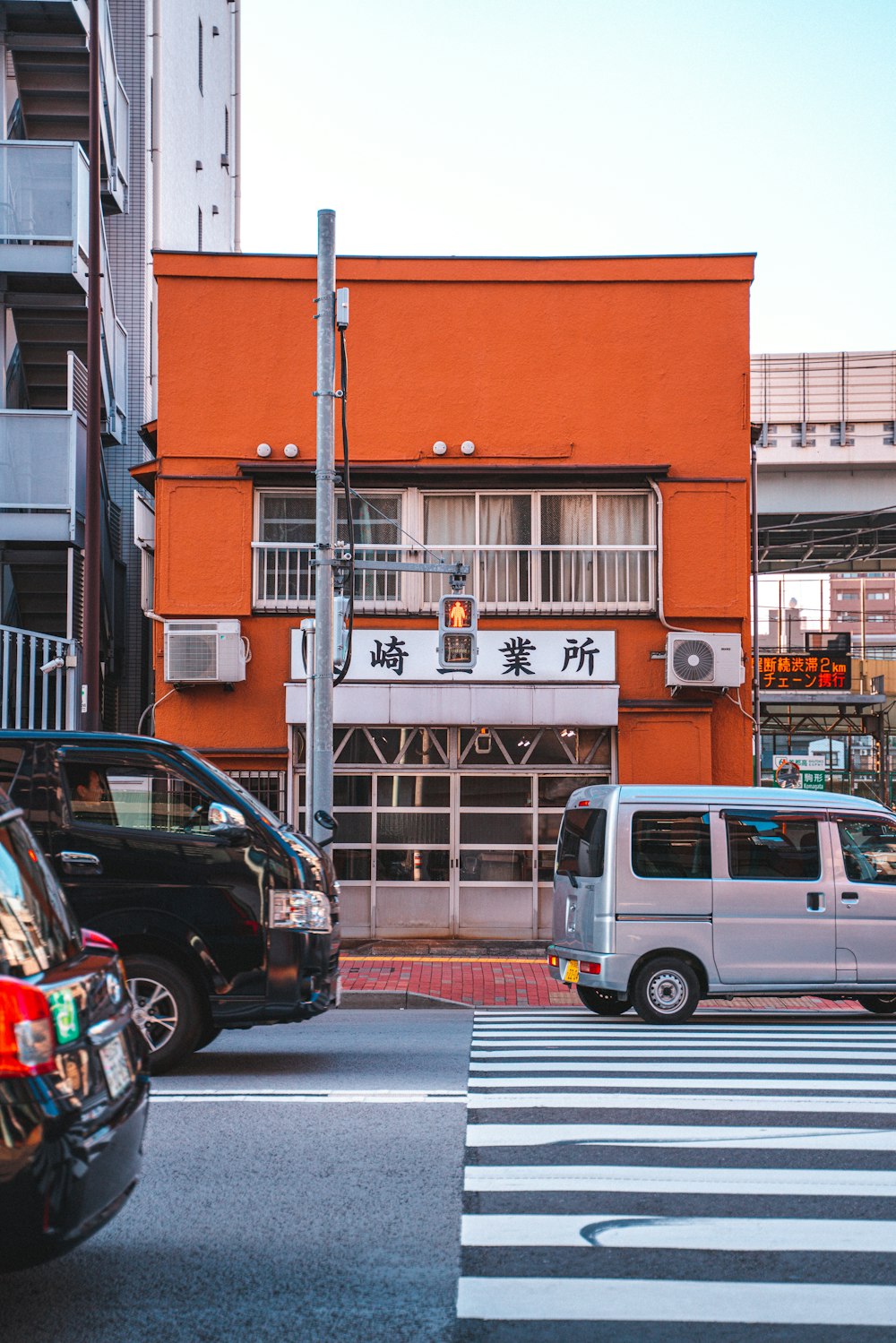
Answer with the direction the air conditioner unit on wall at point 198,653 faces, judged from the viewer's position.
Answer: facing the viewer

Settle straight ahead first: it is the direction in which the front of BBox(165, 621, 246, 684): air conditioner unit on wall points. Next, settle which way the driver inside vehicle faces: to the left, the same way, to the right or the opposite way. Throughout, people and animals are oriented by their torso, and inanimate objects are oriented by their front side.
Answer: to the left

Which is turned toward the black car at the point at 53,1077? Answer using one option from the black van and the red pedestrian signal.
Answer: the red pedestrian signal

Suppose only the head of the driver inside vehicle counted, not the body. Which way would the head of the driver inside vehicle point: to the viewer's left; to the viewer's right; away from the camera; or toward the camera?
to the viewer's right

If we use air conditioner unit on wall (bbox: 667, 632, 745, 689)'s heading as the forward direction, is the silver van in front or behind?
in front

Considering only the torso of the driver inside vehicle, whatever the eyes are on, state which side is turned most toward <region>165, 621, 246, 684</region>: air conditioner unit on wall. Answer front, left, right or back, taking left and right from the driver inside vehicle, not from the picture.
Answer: left

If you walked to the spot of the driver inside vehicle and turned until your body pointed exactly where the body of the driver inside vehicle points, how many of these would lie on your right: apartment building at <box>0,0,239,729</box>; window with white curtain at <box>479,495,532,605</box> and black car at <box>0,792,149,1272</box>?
1

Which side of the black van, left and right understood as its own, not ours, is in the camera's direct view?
right

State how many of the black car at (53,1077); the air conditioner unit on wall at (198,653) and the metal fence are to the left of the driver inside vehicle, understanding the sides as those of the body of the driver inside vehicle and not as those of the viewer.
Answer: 2

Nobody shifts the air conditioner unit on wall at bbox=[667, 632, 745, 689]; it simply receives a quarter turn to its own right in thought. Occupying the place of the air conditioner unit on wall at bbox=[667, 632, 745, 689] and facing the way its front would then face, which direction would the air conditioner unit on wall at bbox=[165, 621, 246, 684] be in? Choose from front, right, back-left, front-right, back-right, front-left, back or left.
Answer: front

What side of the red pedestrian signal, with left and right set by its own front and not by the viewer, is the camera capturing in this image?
front

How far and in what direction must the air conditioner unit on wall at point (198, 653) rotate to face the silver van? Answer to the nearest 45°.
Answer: approximately 45° to its left

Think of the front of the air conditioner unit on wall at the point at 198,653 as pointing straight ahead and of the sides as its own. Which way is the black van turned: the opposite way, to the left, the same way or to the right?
to the left
